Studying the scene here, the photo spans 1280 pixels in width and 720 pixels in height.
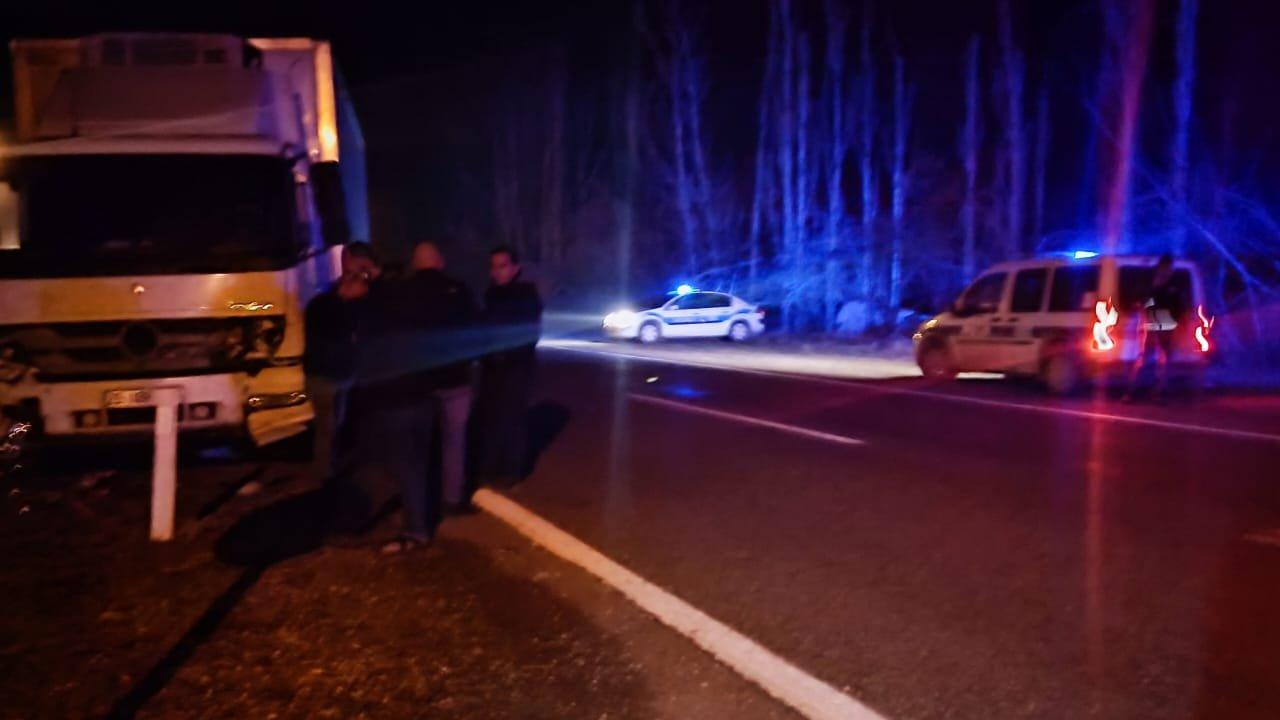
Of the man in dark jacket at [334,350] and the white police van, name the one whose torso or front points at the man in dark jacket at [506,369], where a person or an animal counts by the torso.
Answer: the man in dark jacket at [334,350]

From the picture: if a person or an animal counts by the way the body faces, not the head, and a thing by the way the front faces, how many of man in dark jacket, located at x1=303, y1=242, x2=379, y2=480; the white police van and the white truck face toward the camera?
1

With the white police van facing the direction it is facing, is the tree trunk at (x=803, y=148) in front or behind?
in front

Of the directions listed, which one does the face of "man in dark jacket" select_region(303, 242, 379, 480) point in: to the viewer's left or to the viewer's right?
to the viewer's right

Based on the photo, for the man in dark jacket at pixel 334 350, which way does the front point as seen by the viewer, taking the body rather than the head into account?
to the viewer's right

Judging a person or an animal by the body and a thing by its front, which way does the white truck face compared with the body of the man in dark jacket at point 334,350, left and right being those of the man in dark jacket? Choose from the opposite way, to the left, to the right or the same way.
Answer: to the right

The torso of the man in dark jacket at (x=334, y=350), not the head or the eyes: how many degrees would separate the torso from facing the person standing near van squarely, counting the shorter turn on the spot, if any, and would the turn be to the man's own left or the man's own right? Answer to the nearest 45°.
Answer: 0° — they already face them

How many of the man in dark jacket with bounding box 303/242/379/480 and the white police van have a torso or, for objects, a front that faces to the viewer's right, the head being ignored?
1

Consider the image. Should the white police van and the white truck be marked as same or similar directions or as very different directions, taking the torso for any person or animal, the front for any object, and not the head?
very different directions

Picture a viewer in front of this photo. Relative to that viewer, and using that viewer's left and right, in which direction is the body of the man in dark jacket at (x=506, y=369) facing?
facing the viewer and to the left of the viewer

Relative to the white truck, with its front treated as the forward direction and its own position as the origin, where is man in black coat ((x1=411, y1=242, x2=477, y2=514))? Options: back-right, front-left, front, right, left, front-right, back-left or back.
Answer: front-left

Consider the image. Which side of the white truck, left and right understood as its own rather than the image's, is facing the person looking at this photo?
front

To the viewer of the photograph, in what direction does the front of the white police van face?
facing away from the viewer and to the left of the viewer

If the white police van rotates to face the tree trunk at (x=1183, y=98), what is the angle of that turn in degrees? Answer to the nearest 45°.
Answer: approximately 45° to its right

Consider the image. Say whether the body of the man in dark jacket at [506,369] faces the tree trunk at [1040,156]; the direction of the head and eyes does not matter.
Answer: no
